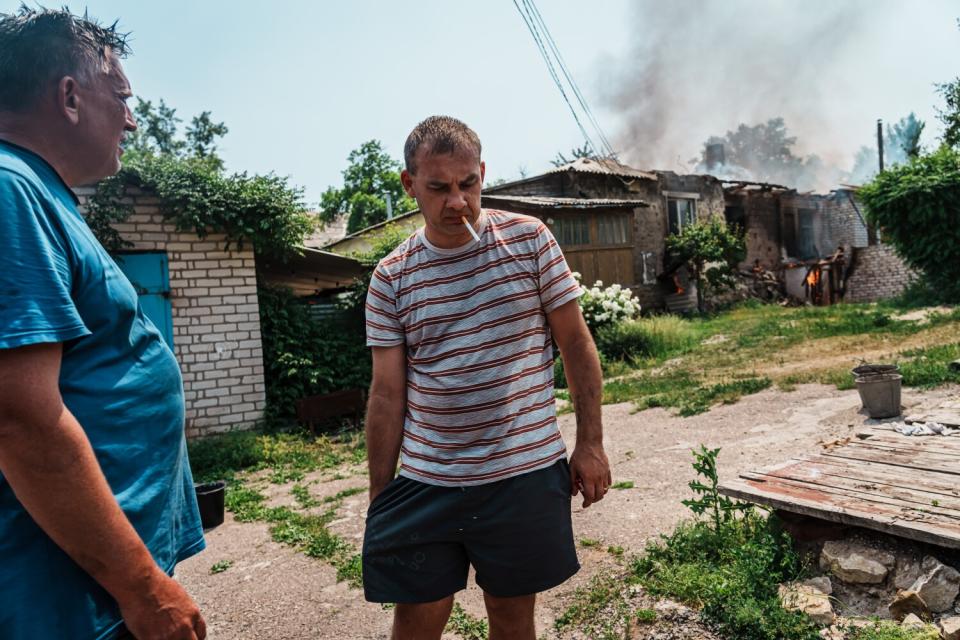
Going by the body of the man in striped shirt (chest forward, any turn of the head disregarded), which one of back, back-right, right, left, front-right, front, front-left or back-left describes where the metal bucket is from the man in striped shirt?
back-left

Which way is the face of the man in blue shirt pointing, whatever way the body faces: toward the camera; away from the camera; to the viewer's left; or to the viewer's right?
to the viewer's right

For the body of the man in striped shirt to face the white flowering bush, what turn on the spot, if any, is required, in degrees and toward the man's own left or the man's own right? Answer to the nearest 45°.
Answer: approximately 180°

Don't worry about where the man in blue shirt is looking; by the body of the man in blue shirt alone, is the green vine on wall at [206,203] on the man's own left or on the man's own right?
on the man's own left

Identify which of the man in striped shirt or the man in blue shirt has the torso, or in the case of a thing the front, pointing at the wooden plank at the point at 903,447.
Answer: the man in blue shirt

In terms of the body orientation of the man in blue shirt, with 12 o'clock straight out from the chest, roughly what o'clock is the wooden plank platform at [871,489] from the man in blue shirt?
The wooden plank platform is roughly at 12 o'clock from the man in blue shirt.

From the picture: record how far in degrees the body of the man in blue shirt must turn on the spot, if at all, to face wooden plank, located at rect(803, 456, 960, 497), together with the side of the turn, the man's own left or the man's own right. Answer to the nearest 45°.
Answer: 0° — they already face it

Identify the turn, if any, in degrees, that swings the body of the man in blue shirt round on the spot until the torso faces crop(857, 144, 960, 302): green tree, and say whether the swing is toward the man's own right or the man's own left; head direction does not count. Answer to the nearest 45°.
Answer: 0° — they already face it

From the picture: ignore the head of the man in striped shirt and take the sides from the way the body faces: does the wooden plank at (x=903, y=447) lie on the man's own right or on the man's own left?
on the man's own left

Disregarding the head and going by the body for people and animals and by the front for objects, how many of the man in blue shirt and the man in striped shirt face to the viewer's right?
1

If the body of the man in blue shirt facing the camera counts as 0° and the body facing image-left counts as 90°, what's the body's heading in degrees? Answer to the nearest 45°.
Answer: approximately 270°

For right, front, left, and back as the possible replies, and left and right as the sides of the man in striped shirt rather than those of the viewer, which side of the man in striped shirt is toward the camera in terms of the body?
front

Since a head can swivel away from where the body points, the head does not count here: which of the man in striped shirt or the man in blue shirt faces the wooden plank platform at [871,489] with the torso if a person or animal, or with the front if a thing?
the man in blue shirt
